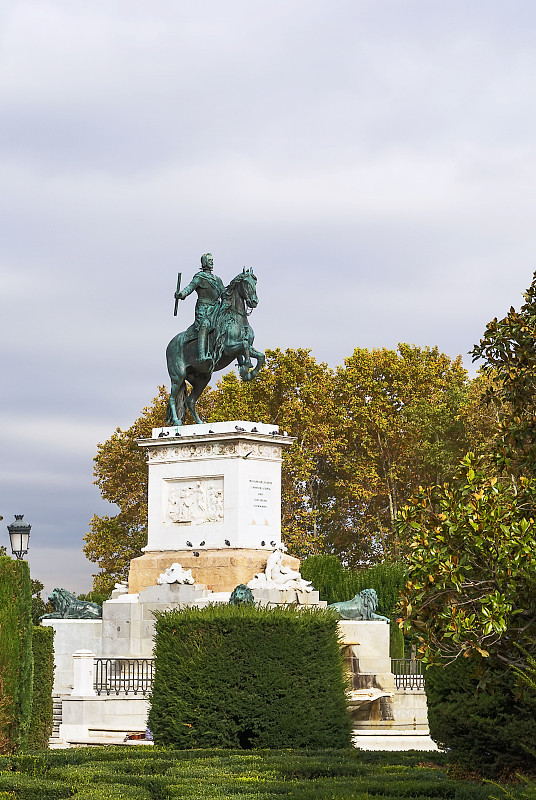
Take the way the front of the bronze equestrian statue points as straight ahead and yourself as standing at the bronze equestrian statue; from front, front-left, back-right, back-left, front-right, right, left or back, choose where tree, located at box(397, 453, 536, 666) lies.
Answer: front-right

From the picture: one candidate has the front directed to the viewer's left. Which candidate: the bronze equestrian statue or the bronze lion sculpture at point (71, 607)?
the bronze lion sculpture

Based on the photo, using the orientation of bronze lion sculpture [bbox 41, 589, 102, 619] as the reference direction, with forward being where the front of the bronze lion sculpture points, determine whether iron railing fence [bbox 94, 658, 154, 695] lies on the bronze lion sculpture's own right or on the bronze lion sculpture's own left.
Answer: on the bronze lion sculpture's own left

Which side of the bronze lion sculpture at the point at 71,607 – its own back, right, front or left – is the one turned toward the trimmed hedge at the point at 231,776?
left

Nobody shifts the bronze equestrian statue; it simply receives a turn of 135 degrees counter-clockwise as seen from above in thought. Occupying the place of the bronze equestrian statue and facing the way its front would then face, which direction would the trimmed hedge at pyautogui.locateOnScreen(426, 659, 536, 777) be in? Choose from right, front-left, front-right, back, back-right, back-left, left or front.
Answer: back

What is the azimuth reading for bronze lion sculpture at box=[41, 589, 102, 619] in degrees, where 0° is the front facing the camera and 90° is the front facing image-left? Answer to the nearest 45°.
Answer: approximately 90°

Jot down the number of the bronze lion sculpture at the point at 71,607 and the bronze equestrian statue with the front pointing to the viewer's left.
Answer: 1

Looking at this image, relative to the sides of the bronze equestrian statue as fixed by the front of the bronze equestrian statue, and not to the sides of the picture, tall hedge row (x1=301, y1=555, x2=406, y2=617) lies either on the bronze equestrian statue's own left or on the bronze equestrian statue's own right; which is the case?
on the bronze equestrian statue's own left

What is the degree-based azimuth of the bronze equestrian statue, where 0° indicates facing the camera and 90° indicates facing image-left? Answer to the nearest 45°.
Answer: approximately 315°

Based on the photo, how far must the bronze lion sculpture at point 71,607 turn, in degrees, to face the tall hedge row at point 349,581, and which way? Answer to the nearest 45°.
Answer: approximately 135° to its right
